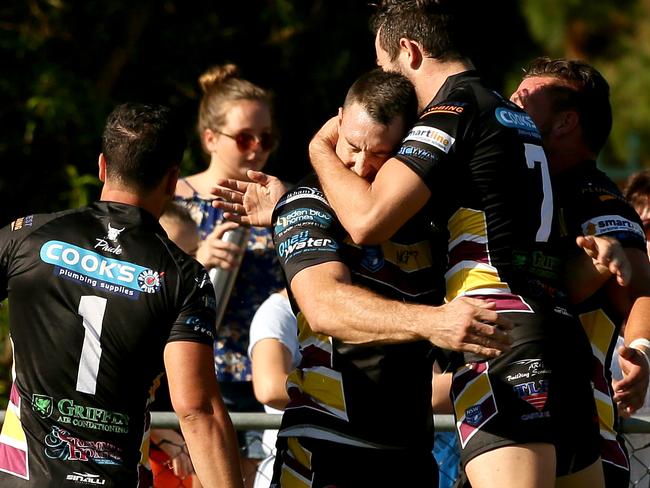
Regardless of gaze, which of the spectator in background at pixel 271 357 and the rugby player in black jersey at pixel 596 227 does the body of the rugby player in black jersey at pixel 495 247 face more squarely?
the spectator in background

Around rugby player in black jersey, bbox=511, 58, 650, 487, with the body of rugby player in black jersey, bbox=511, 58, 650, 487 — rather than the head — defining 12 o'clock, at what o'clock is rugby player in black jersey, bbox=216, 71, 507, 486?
rugby player in black jersey, bbox=216, 71, 507, 486 is roughly at 11 o'clock from rugby player in black jersey, bbox=511, 58, 650, 487.

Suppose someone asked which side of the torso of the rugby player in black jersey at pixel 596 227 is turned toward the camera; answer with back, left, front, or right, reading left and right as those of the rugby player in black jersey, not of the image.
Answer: left

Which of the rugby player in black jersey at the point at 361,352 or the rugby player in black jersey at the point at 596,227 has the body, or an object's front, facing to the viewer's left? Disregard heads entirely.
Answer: the rugby player in black jersey at the point at 596,227

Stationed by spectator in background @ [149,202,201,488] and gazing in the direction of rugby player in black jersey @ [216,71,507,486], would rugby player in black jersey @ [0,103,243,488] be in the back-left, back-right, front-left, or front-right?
front-right

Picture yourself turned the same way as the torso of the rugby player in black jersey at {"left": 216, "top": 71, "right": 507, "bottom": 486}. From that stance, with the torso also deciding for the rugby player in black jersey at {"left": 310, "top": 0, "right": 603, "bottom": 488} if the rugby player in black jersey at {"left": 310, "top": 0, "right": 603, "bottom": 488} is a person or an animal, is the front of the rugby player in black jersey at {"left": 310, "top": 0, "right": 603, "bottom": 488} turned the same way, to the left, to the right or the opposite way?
the opposite way

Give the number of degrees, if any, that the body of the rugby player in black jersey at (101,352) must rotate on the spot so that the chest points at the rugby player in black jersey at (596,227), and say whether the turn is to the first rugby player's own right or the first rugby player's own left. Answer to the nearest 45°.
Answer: approximately 90° to the first rugby player's own right

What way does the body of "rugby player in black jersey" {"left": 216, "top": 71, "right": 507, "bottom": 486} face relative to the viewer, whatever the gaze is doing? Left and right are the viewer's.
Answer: facing the viewer and to the right of the viewer

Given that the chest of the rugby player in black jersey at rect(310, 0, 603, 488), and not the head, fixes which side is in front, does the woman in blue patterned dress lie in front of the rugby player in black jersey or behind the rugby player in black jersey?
in front

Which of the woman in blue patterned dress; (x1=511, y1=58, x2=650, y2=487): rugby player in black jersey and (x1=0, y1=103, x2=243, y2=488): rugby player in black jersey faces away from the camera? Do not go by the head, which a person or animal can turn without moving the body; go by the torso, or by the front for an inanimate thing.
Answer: (x1=0, y1=103, x2=243, y2=488): rugby player in black jersey

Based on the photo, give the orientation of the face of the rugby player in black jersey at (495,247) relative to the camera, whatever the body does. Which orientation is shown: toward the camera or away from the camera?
away from the camera

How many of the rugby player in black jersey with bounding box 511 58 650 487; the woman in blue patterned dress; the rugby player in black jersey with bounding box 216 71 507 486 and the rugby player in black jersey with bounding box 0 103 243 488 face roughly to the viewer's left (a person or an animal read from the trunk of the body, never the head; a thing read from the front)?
1

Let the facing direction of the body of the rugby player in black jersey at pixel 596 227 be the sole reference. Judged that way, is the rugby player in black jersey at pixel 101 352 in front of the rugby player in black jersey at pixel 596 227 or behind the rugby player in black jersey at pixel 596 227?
in front

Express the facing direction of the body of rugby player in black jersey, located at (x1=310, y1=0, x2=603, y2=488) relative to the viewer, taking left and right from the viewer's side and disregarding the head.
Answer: facing away from the viewer and to the left of the viewer

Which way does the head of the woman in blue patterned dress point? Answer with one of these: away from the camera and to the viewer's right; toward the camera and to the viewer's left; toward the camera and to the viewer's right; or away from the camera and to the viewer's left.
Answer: toward the camera and to the viewer's right

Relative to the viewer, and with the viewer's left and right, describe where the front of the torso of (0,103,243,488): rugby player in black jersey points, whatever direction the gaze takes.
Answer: facing away from the viewer

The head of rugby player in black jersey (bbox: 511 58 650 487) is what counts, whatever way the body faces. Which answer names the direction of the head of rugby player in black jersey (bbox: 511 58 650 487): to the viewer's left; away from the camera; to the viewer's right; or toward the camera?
to the viewer's left
